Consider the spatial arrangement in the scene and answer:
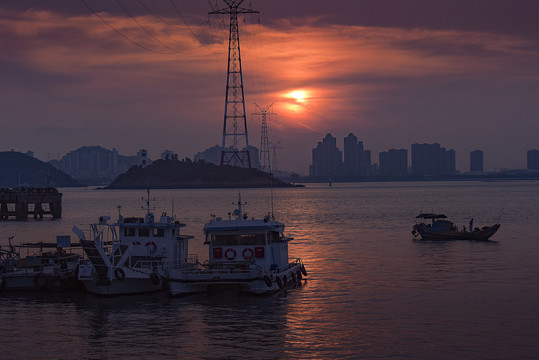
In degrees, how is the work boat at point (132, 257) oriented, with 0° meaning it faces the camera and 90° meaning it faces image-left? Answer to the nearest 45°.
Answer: approximately 45°

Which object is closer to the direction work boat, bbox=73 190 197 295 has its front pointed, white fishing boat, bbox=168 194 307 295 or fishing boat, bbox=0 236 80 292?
the fishing boat

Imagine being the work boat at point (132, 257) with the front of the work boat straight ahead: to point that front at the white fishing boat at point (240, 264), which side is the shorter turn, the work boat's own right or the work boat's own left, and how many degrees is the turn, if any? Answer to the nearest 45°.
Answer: approximately 135° to the work boat's own left
